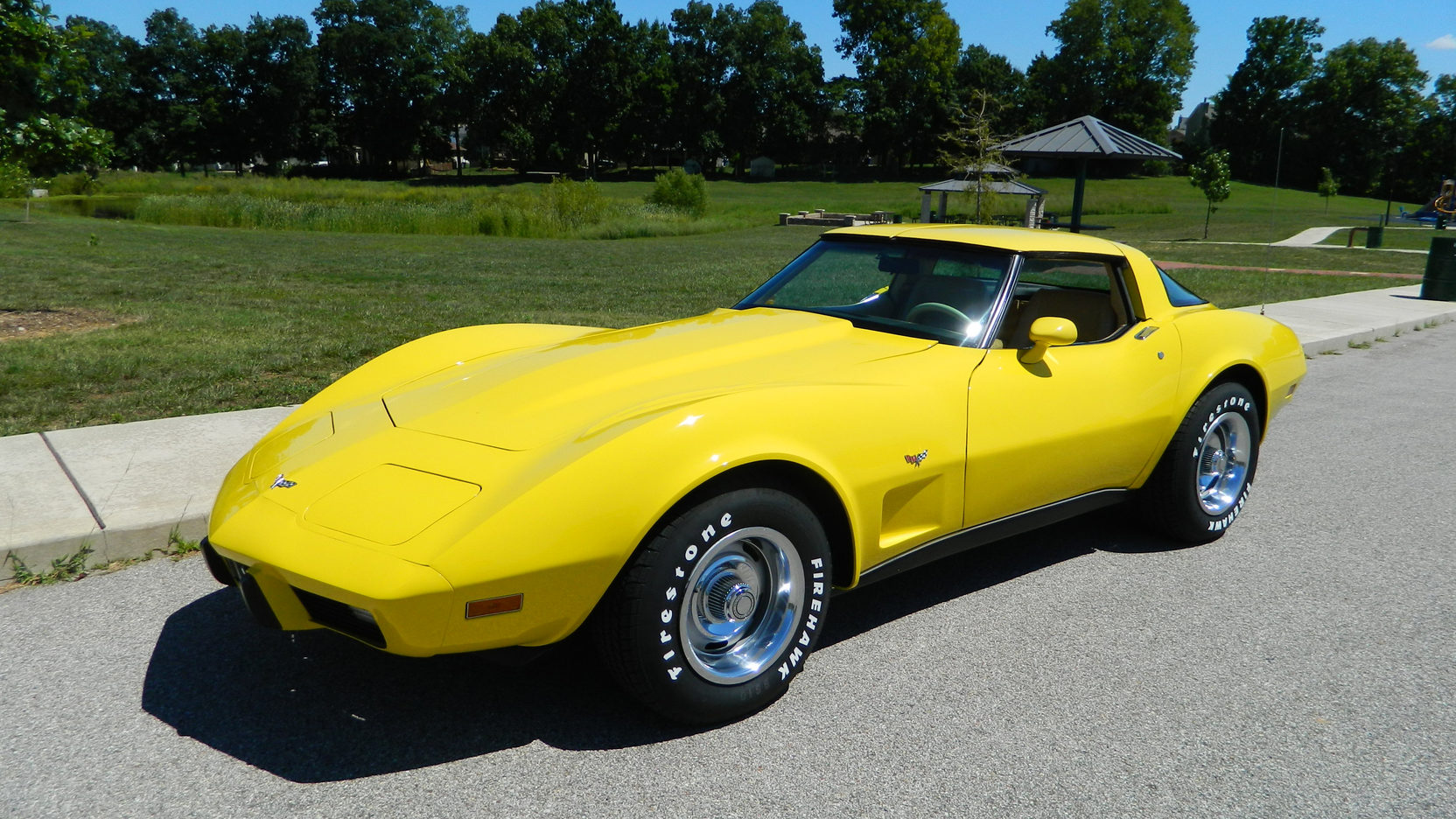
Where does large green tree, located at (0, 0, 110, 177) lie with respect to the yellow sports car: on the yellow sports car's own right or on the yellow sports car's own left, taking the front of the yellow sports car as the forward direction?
on the yellow sports car's own right

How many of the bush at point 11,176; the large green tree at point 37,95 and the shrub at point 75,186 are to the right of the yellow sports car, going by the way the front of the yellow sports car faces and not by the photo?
3

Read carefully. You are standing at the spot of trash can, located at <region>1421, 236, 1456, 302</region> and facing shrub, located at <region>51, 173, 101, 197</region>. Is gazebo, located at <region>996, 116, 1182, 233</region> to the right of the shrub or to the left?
right

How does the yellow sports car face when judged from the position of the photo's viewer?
facing the viewer and to the left of the viewer

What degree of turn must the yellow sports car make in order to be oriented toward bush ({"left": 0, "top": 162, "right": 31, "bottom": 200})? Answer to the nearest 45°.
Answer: approximately 90° to its right

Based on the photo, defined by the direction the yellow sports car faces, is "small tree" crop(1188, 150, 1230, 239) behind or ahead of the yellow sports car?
behind

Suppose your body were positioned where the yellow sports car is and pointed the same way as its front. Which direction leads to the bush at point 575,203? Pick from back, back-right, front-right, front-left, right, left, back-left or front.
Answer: back-right

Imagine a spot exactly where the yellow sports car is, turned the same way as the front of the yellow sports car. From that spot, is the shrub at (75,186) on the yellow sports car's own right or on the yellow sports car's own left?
on the yellow sports car's own right

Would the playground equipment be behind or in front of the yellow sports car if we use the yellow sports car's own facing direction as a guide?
behind

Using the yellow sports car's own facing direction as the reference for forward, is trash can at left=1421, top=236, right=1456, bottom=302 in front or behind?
behind

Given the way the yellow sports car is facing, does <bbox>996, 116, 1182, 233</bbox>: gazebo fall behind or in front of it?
behind

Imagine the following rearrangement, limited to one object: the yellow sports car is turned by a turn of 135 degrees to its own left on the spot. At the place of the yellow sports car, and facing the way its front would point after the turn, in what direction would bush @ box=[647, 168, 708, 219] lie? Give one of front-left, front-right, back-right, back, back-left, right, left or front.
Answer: left
